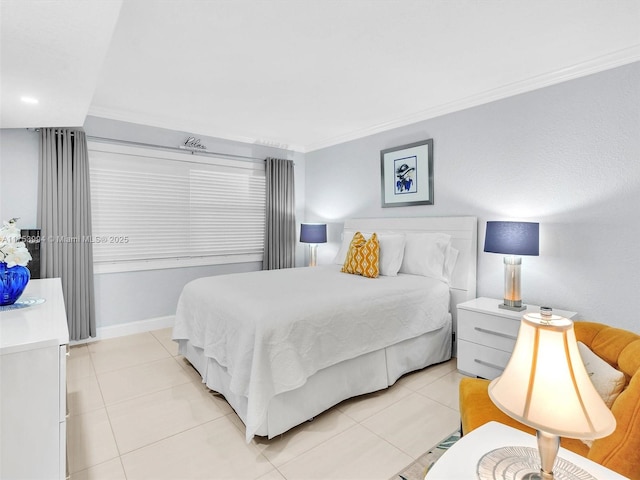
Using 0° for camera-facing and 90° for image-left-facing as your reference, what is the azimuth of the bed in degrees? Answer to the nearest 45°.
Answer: approximately 45°

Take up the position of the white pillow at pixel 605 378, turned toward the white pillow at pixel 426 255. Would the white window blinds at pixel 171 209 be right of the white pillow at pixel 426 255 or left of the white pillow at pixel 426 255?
left

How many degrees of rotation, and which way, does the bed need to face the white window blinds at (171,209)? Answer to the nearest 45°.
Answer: approximately 90° to its right

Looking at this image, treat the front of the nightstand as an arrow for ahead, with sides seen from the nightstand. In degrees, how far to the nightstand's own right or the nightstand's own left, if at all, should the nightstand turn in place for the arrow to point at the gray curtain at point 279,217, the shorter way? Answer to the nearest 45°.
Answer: approximately 45° to the nightstand's own right

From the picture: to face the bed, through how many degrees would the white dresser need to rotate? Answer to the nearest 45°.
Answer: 0° — it already faces it

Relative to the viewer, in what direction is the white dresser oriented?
to the viewer's right

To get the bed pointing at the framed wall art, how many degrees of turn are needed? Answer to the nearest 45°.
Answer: approximately 180°

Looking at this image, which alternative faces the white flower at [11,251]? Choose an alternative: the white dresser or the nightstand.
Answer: the nightstand

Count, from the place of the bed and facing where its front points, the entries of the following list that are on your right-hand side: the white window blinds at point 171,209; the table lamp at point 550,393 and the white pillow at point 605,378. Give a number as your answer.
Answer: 1

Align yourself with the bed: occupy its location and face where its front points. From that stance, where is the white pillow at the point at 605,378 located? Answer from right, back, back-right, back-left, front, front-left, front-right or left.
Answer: left

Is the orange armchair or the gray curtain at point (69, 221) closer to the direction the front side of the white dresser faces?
the orange armchair

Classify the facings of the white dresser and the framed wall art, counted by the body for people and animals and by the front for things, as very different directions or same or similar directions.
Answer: very different directions
